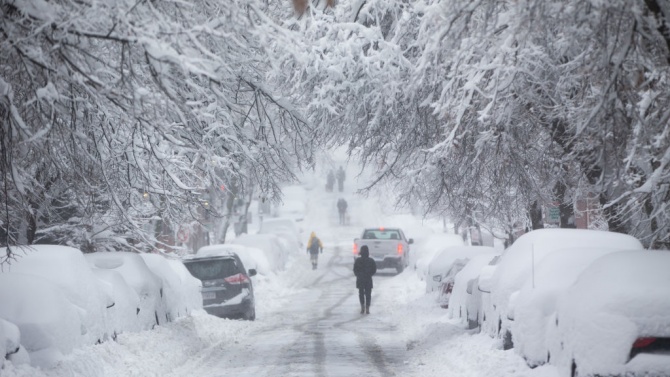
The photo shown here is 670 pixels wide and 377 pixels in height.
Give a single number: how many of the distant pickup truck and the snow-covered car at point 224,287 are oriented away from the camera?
2

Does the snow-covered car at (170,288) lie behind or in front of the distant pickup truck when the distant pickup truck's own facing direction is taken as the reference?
behind

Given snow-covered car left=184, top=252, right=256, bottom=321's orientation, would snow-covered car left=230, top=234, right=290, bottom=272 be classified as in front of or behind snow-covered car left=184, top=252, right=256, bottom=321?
in front

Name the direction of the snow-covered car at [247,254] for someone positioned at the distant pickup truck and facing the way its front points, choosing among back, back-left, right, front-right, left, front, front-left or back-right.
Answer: back-left

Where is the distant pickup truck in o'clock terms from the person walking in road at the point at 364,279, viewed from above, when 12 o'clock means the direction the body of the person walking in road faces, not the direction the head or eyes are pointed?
The distant pickup truck is roughly at 12 o'clock from the person walking in road.

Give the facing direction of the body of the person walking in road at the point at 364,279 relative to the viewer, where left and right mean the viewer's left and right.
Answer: facing away from the viewer

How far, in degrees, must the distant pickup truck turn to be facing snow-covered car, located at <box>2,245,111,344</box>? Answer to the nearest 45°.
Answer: approximately 180°

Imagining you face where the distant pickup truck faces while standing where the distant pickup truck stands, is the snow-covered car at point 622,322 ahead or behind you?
behind

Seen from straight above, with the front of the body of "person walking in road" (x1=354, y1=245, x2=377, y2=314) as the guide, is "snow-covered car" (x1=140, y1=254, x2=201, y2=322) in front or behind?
behind

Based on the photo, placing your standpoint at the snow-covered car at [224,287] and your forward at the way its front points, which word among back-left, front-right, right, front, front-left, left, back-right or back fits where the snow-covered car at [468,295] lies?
back-right

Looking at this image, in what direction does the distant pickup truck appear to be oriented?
away from the camera

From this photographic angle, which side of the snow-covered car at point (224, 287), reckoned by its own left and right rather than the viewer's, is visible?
back

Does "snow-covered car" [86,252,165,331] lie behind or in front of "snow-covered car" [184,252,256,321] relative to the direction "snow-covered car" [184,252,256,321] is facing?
behind
